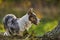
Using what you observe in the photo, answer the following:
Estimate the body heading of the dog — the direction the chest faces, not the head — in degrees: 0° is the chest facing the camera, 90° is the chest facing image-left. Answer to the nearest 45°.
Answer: approximately 270°
